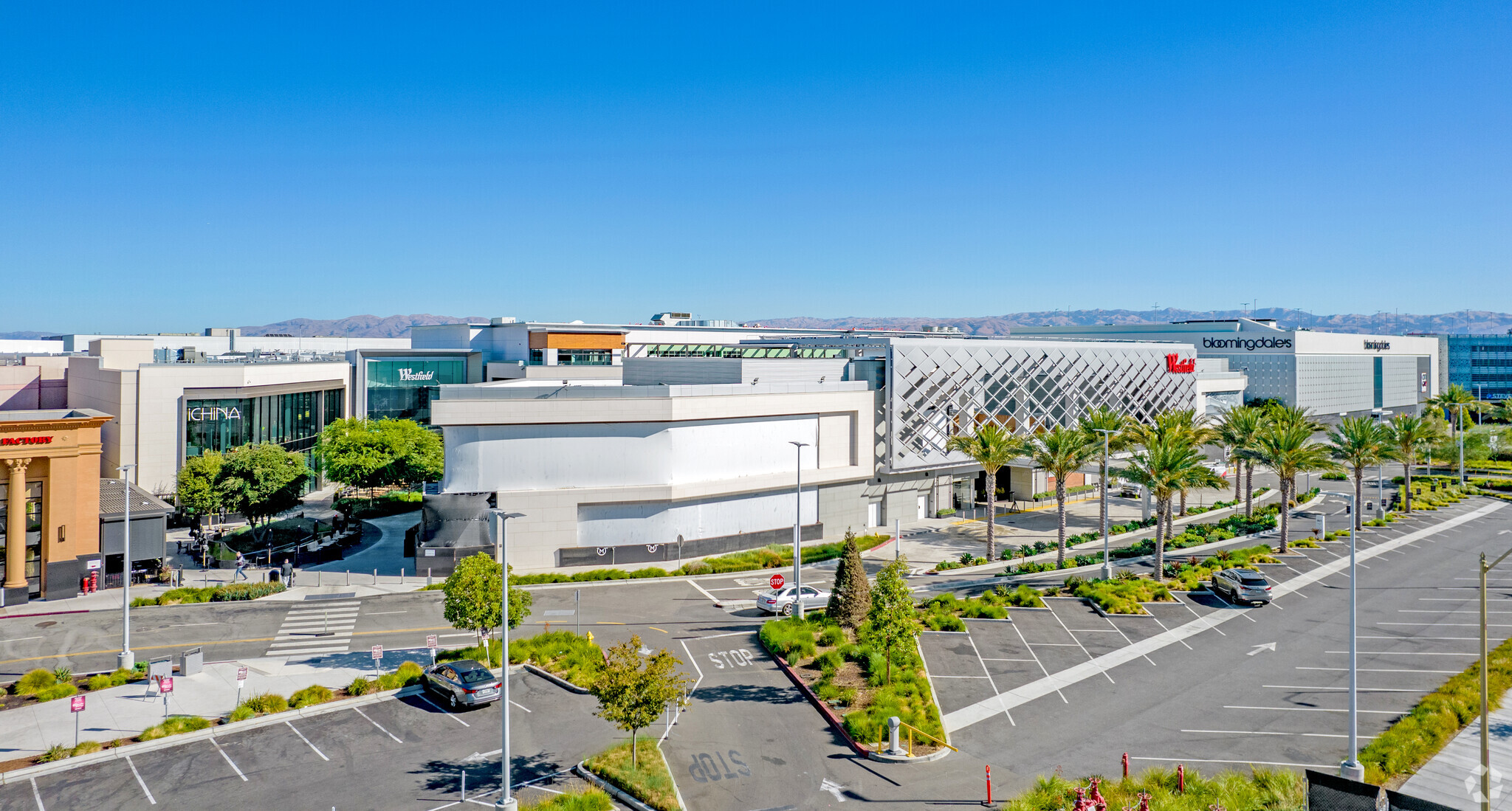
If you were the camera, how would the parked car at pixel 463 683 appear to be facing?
facing away from the viewer and to the left of the viewer

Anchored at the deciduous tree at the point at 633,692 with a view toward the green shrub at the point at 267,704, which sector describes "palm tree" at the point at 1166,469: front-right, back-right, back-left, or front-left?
back-right

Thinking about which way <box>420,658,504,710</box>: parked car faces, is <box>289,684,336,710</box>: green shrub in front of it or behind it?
in front

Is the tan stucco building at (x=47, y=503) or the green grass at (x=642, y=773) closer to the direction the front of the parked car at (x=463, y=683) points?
the tan stucco building

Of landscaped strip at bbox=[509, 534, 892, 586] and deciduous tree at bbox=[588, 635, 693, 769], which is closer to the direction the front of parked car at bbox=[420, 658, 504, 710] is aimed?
the landscaped strip

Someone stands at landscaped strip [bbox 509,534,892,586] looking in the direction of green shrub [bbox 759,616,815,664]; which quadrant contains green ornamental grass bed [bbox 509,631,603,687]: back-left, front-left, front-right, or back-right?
front-right

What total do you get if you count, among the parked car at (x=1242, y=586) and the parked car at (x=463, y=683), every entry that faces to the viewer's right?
0

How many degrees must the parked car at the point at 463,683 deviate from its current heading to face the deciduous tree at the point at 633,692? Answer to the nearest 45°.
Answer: approximately 180°
